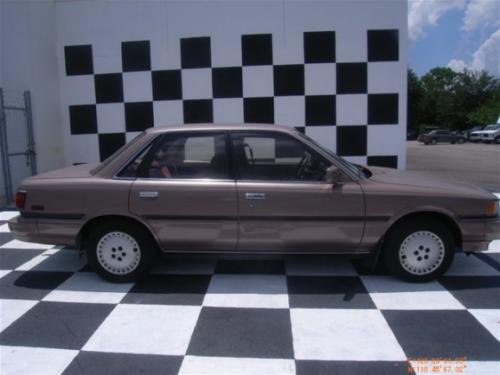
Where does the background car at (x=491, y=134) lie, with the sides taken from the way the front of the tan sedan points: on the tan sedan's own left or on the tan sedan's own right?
on the tan sedan's own left

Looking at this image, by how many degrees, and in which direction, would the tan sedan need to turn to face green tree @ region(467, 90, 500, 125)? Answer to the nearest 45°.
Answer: approximately 45° to its left

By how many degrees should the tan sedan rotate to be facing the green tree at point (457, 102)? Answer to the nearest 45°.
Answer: approximately 45° to its left

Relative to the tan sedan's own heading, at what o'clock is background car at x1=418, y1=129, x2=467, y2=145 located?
The background car is roughly at 10 o'clock from the tan sedan.

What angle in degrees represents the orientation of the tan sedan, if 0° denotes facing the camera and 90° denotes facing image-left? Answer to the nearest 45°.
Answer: approximately 270°
